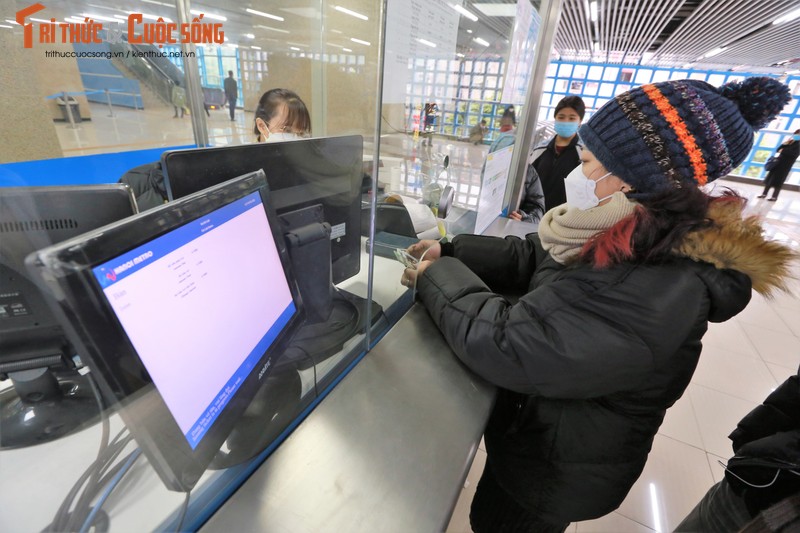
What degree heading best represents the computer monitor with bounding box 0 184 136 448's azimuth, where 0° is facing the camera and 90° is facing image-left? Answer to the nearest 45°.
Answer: approximately 135°

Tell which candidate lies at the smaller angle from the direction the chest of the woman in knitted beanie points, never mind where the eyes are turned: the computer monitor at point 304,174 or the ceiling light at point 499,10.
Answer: the computer monitor

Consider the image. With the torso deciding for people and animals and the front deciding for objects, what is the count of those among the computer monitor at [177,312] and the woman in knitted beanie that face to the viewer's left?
1

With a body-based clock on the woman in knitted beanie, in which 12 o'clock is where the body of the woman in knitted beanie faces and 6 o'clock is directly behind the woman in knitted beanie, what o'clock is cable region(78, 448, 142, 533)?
The cable is roughly at 10 o'clock from the woman in knitted beanie.

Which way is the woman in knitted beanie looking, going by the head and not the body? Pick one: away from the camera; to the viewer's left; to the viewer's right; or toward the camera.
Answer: to the viewer's left

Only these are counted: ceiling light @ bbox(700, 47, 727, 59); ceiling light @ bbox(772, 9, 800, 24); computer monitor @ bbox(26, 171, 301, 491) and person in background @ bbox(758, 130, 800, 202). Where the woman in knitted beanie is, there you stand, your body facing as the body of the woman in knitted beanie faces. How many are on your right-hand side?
3

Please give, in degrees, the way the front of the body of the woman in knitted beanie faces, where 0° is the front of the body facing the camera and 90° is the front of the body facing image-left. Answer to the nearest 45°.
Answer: approximately 90°

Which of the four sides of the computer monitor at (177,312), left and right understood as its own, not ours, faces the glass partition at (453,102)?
left

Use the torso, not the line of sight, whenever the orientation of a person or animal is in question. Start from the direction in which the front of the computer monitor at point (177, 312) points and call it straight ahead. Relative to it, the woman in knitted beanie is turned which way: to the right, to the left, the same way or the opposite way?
the opposite way
